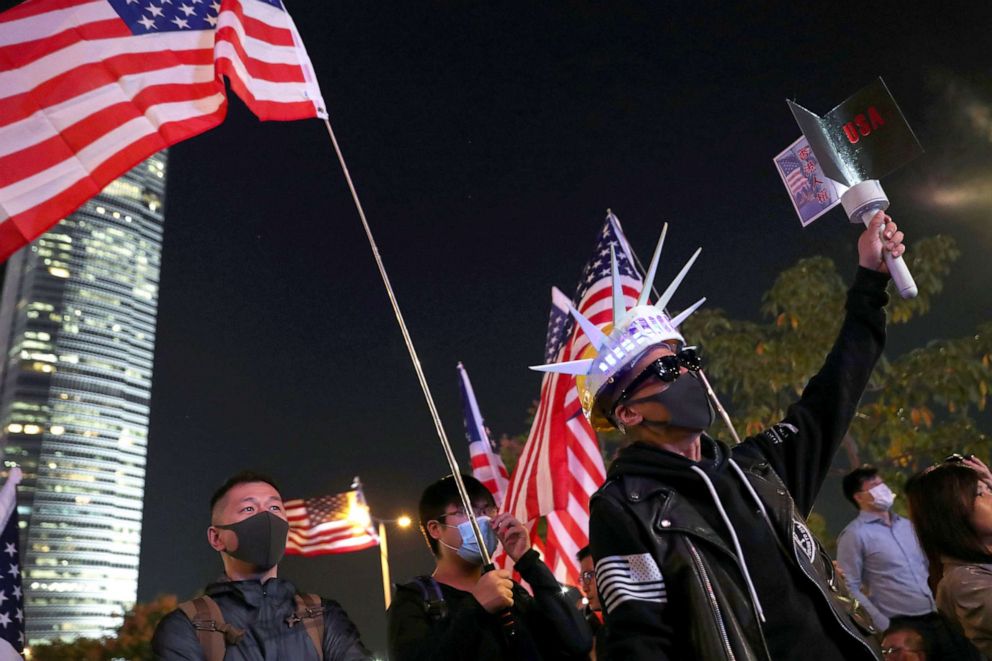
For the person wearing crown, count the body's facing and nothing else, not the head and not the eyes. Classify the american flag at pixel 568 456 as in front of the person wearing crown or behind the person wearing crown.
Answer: behind

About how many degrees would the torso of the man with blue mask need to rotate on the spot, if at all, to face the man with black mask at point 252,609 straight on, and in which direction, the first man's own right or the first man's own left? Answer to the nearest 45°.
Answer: approximately 135° to the first man's own right

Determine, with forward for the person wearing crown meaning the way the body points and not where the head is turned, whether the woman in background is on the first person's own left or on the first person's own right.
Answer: on the first person's own left

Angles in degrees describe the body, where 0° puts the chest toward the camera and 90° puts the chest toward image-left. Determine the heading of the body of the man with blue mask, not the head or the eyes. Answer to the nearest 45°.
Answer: approximately 315°

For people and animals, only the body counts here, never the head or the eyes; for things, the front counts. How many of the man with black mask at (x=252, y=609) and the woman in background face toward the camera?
1

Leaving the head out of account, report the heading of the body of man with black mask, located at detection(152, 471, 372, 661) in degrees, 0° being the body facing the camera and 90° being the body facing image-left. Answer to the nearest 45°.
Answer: approximately 0°

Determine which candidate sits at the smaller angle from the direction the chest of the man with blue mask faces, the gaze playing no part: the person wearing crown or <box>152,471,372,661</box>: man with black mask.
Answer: the person wearing crown
